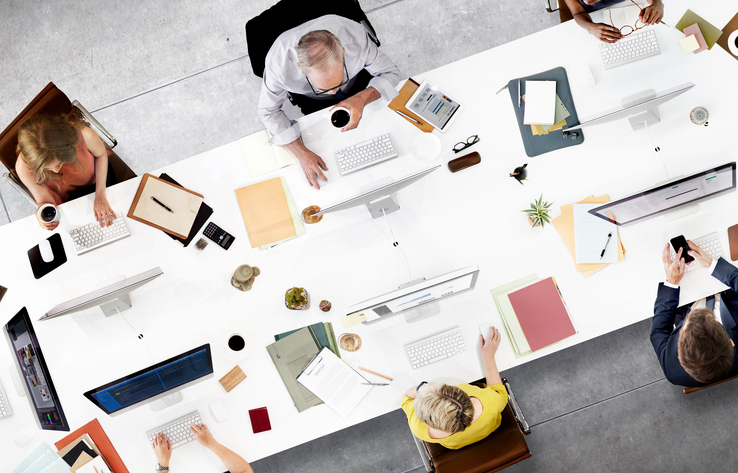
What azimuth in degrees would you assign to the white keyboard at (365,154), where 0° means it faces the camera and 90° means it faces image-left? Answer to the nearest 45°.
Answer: approximately 180°

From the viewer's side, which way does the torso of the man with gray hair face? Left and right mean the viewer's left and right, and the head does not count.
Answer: facing the viewer

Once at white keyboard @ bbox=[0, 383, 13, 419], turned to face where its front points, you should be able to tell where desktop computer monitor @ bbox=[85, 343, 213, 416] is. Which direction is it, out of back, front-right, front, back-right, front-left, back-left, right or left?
back-left

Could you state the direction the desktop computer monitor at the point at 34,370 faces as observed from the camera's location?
facing to the left of the viewer

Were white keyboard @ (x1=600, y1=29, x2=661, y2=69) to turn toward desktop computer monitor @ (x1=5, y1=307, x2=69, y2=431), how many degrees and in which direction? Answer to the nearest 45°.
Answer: approximately 135° to its left

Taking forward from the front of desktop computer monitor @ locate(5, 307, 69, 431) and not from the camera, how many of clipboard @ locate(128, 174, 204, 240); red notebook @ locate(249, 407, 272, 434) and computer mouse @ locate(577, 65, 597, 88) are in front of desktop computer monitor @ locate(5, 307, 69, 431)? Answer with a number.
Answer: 0

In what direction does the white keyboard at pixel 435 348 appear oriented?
toward the camera

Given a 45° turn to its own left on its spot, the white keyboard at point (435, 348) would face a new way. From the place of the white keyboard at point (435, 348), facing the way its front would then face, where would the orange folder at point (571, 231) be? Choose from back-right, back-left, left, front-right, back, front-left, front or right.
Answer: front-left

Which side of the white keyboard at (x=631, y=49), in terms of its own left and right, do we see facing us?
back

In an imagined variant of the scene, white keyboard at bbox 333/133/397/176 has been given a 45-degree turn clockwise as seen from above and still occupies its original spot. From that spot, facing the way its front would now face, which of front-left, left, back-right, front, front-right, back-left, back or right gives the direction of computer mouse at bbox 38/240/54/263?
back-left

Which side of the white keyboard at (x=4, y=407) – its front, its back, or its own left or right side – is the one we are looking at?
left
